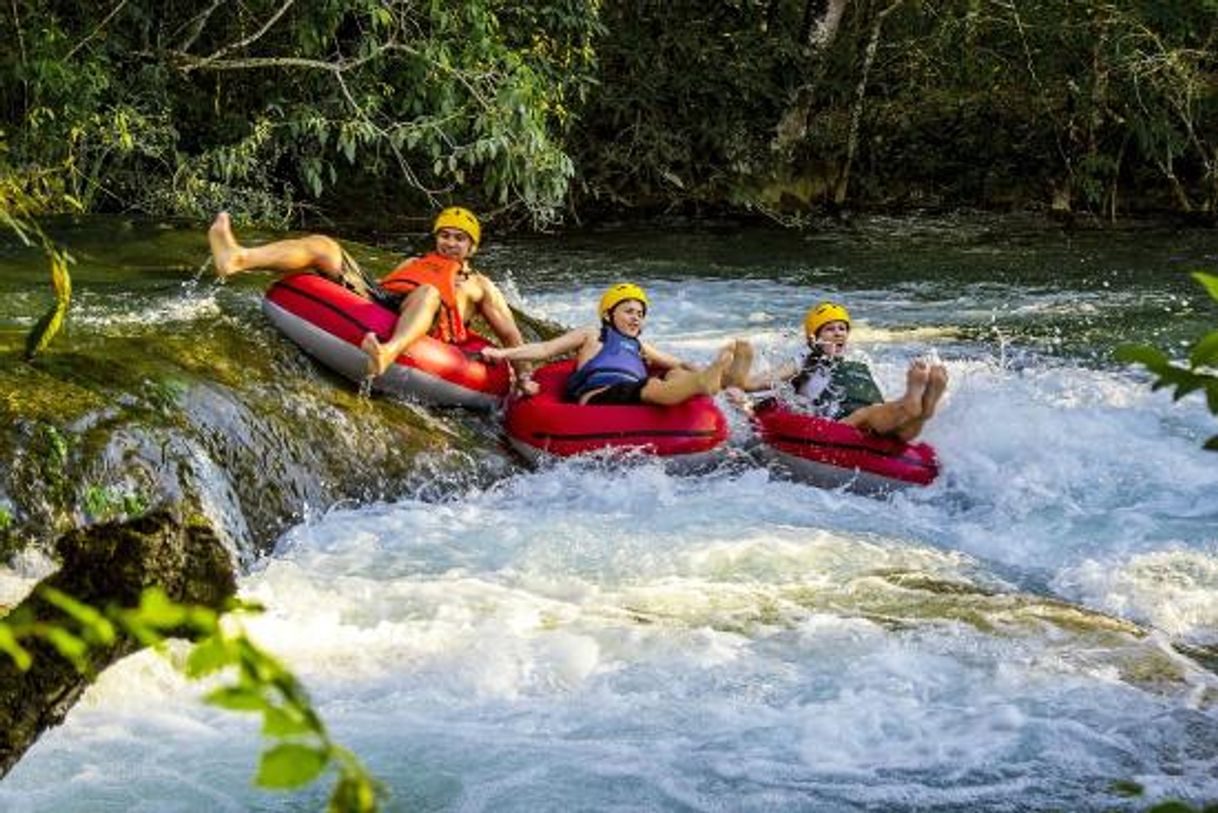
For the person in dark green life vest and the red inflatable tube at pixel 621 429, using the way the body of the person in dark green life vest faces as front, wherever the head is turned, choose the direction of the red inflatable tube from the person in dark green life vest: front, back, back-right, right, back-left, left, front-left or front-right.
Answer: right

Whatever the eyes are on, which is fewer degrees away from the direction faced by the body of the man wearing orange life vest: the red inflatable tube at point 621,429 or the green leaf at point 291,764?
the green leaf

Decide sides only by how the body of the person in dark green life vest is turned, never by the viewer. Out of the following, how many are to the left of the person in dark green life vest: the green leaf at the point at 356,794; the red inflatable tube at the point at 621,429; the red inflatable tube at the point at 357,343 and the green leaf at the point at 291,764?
0

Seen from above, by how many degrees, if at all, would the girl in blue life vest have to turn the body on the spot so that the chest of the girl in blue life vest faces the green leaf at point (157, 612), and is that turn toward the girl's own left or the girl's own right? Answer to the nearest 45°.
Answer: approximately 45° to the girl's own right

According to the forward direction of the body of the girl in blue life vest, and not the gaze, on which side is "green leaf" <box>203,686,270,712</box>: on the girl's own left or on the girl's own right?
on the girl's own right

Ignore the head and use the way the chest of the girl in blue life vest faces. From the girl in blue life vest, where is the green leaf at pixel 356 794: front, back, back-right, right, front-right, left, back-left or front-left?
front-right

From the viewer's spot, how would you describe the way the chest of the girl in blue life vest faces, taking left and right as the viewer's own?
facing the viewer and to the right of the viewer

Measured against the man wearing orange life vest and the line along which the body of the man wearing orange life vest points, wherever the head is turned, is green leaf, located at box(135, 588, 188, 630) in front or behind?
in front

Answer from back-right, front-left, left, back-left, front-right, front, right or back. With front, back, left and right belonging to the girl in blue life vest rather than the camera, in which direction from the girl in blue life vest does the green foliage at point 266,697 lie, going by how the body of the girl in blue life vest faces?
front-right

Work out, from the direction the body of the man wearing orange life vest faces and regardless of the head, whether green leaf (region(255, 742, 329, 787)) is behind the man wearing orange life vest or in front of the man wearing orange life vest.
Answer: in front

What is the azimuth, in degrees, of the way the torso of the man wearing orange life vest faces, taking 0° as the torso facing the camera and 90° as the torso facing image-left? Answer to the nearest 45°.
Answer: approximately 45°

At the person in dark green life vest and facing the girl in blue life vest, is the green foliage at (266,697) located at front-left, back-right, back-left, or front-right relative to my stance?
front-left

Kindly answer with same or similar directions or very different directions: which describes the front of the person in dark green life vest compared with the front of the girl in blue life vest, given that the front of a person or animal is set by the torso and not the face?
same or similar directions

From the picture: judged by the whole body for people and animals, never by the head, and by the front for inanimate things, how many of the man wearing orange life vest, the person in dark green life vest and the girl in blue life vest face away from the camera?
0

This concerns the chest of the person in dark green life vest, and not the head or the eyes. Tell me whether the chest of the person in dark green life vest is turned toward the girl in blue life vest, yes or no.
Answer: no
